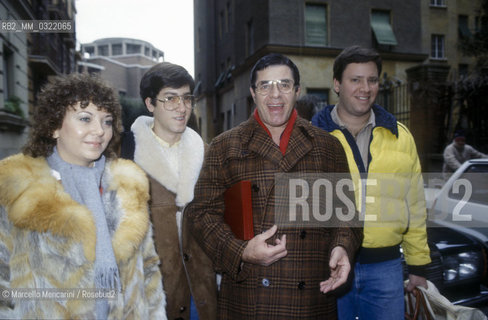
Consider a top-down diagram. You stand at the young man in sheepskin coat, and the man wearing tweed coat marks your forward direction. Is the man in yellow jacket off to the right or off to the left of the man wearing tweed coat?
left

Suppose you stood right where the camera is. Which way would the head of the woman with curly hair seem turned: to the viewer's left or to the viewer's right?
to the viewer's right

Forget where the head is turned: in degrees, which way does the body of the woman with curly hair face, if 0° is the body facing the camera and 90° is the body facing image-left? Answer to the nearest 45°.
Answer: approximately 315°

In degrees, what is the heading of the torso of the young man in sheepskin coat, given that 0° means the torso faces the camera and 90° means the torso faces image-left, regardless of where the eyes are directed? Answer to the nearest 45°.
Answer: approximately 315°

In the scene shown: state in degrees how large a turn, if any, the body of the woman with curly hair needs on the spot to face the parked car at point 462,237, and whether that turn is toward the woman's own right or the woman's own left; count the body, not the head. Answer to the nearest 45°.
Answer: approximately 45° to the woman's own left

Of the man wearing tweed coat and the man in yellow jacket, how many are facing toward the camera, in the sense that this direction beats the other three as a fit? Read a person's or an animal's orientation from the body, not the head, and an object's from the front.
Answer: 2

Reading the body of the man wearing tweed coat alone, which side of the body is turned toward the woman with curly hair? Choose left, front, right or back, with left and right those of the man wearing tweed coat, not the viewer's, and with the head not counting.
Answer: right

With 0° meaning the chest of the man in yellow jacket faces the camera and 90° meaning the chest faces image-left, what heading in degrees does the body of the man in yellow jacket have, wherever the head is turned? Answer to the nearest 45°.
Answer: approximately 0°

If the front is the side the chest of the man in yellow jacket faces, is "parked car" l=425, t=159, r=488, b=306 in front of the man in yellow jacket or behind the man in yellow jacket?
behind
